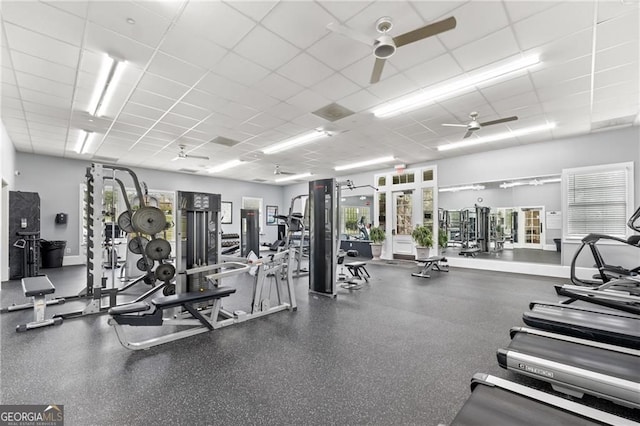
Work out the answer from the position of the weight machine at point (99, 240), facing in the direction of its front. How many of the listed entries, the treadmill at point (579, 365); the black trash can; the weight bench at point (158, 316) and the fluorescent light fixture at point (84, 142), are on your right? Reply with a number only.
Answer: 2

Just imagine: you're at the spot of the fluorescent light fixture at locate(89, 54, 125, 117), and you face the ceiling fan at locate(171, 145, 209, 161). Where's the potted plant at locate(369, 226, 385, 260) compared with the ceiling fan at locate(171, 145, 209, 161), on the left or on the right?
right
